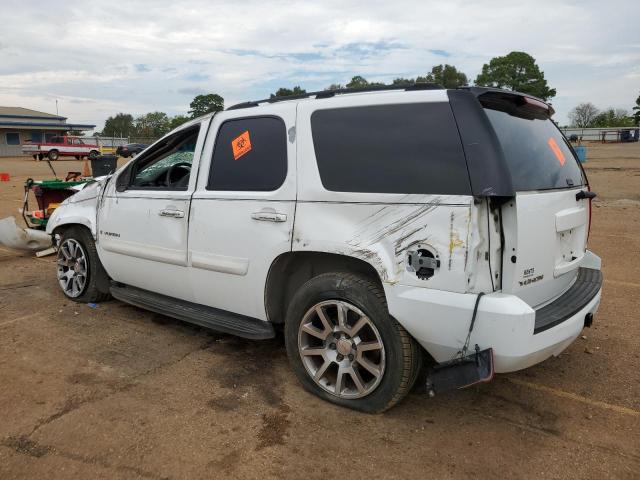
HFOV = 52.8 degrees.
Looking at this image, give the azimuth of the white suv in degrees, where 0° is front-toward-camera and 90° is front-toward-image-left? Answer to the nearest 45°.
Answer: approximately 135°

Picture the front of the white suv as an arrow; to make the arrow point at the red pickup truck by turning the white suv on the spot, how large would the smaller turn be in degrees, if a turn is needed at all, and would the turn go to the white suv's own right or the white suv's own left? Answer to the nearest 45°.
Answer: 0° — it already faces it
